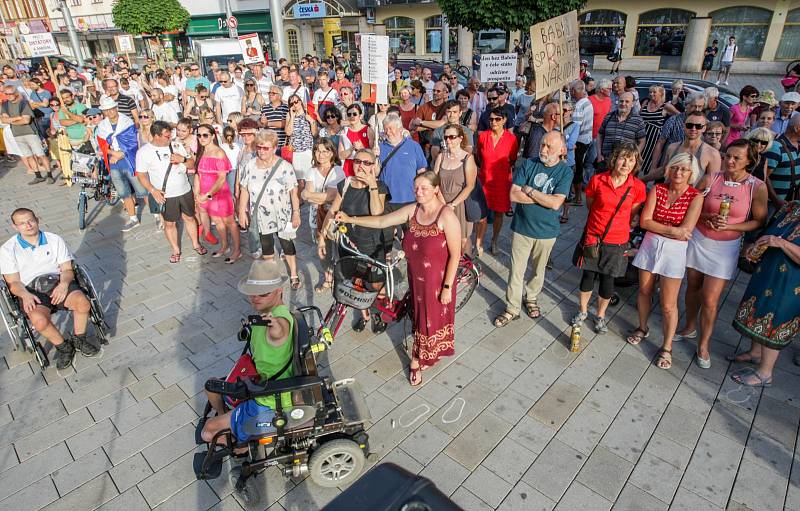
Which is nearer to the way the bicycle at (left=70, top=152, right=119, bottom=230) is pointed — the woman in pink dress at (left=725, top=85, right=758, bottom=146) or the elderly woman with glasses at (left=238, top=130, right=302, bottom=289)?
the elderly woman with glasses

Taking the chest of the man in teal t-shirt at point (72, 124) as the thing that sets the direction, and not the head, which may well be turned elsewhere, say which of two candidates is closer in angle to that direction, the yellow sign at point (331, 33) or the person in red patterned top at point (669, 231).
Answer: the person in red patterned top

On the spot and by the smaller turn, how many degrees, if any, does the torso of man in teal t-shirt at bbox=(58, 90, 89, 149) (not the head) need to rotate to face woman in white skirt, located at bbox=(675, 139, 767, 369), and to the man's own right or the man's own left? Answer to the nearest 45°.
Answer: approximately 45° to the man's own left

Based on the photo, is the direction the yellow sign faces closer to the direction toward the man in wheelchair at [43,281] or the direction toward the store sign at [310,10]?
the man in wheelchair

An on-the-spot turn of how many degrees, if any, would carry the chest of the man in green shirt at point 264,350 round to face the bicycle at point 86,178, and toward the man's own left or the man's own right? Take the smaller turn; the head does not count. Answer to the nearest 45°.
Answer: approximately 135° to the man's own right

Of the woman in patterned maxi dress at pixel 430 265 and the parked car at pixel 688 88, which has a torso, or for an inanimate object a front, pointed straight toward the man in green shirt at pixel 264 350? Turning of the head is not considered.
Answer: the woman in patterned maxi dress

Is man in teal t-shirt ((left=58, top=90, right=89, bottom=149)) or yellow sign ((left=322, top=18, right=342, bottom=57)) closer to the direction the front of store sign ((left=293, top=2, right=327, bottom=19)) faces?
the man in teal t-shirt

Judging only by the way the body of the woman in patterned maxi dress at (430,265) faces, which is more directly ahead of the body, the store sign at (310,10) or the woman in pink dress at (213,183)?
the woman in pink dress

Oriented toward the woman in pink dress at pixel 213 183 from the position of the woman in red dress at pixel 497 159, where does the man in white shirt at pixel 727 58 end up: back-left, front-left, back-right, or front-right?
back-right

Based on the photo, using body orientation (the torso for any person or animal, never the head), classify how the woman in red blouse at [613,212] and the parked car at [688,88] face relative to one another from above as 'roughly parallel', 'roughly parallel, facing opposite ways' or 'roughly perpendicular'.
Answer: roughly perpendicular
